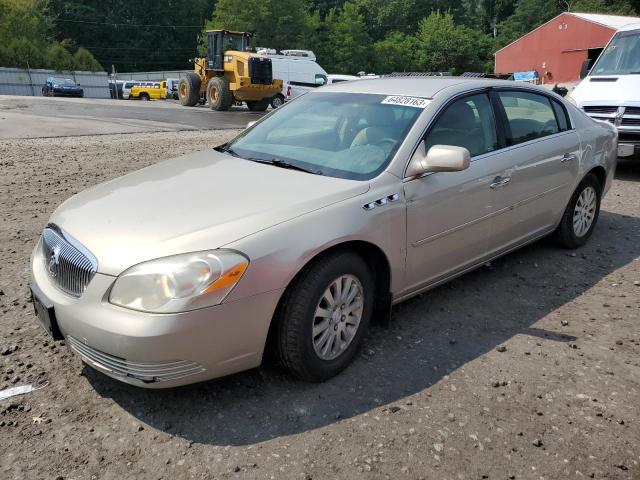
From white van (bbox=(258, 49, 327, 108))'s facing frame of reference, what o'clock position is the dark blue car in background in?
The dark blue car in background is roughly at 7 o'clock from the white van.

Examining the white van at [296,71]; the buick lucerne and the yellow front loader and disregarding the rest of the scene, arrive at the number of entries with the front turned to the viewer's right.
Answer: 1

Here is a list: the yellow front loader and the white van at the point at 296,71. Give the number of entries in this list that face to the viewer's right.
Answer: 1

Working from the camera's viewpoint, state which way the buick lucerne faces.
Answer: facing the viewer and to the left of the viewer

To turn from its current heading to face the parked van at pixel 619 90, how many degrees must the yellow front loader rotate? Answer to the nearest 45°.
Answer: approximately 135° to its left

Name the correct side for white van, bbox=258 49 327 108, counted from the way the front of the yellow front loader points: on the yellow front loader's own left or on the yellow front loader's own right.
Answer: on the yellow front loader's own right

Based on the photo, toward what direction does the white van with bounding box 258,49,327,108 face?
to the viewer's right

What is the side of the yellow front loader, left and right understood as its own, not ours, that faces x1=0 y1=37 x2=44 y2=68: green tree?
front

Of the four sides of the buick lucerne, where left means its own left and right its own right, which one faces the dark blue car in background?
right

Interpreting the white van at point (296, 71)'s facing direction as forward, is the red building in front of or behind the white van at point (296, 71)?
in front

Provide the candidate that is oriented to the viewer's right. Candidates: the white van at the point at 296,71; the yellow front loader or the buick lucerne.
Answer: the white van
